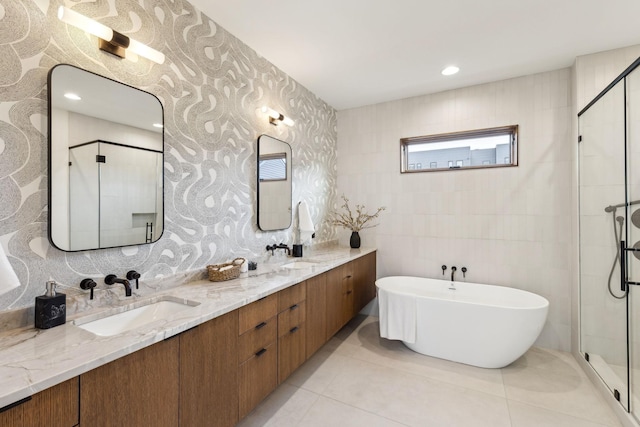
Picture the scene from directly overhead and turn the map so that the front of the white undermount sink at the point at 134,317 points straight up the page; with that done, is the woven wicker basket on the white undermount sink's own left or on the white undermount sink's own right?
on the white undermount sink's own left

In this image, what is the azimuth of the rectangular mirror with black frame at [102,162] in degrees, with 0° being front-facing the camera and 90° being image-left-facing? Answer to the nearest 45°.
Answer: approximately 315°

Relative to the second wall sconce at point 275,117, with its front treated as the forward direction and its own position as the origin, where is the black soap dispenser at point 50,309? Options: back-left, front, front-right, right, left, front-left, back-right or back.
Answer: right

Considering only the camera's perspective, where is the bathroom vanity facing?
facing the viewer and to the right of the viewer

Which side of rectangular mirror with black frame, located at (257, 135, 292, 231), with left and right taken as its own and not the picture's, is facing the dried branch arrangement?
left

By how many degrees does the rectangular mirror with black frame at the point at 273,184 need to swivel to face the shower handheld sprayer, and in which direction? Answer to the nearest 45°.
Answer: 0° — it already faces it

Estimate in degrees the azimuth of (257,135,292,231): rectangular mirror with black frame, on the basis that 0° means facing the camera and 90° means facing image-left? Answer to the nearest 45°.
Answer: approximately 315°

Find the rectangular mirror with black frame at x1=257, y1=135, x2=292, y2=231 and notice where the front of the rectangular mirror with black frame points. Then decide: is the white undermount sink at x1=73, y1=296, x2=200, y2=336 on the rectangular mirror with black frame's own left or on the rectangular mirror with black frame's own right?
on the rectangular mirror with black frame's own right
